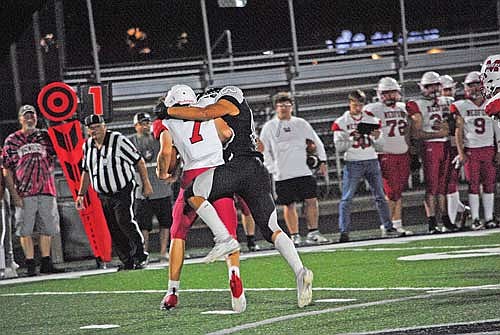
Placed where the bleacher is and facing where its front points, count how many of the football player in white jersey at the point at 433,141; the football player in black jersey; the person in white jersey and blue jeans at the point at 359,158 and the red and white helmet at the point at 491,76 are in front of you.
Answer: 4

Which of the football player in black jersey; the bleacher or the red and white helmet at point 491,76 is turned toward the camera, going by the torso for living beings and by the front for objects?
the bleacher

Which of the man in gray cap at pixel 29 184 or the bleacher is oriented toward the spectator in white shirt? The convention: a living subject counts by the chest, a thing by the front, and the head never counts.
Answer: the bleacher

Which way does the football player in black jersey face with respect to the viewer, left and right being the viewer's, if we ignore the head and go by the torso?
facing to the left of the viewer

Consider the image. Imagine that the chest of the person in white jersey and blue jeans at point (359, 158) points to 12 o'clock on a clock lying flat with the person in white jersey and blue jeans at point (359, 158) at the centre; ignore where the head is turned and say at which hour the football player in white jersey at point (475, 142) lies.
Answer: the football player in white jersey at point (475, 142) is roughly at 9 o'clock from the person in white jersey and blue jeans at point (359, 158).

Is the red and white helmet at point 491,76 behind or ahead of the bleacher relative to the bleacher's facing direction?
ahead

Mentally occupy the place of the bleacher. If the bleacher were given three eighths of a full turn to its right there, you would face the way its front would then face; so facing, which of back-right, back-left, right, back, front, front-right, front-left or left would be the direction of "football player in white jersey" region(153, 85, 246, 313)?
back-left

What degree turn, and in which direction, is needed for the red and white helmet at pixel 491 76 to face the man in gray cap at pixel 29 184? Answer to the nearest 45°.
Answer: approximately 45° to its right
